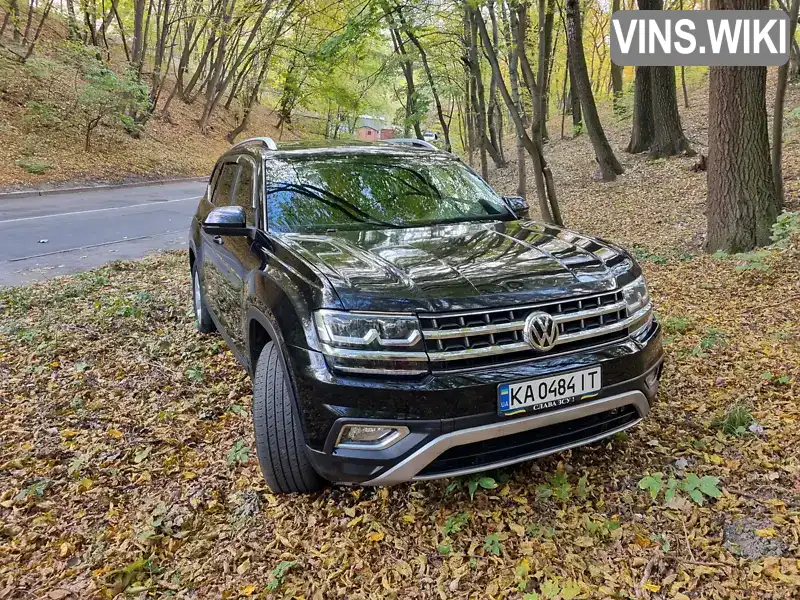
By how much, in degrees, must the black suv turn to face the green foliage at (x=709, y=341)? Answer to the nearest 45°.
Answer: approximately 90° to its left

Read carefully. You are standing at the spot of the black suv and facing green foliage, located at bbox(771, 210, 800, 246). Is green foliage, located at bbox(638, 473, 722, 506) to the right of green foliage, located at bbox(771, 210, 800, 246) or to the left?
right

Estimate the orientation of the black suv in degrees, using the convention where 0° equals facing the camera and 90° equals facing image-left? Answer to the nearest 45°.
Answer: approximately 315°

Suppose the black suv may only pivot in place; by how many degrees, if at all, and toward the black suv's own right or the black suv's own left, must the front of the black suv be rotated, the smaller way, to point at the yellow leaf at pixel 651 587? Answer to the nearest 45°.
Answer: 0° — it already faces it

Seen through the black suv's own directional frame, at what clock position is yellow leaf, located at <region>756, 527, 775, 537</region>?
The yellow leaf is roughly at 11 o'clock from the black suv.

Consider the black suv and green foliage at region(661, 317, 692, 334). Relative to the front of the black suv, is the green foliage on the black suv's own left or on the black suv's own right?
on the black suv's own left

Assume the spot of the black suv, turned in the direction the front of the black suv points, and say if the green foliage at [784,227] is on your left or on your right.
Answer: on your left
